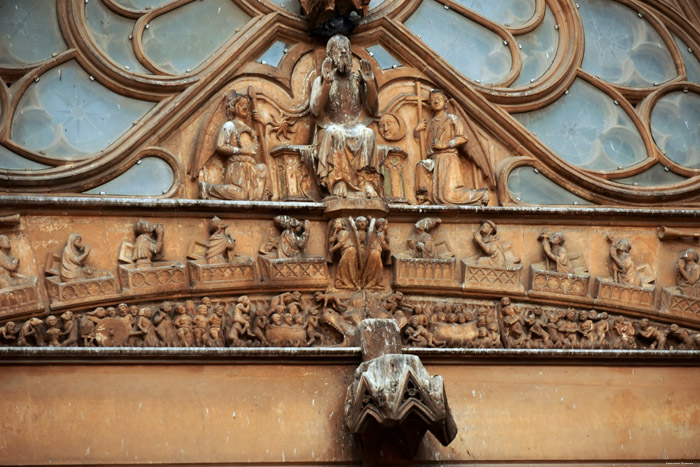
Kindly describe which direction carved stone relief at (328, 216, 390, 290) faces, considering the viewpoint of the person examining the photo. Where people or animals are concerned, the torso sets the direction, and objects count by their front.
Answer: facing the viewer

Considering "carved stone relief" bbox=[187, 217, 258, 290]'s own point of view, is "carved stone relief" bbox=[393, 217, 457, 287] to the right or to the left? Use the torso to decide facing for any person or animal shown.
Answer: on its left

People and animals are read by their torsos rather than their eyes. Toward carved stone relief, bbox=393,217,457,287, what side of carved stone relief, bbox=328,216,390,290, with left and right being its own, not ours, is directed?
left

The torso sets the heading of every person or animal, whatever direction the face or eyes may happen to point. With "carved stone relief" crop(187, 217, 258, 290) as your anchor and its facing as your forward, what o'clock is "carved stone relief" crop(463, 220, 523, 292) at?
"carved stone relief" crop(463, 220, 523, 292) is roughly at 9 o'clock from "carved stone relief" crop(187, 217, 258, 290).

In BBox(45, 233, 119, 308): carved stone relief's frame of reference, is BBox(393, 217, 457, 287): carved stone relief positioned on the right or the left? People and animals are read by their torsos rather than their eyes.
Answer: on its left

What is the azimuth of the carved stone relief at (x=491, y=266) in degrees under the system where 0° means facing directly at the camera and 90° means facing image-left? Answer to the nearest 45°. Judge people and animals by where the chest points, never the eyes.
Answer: approximately 0°
